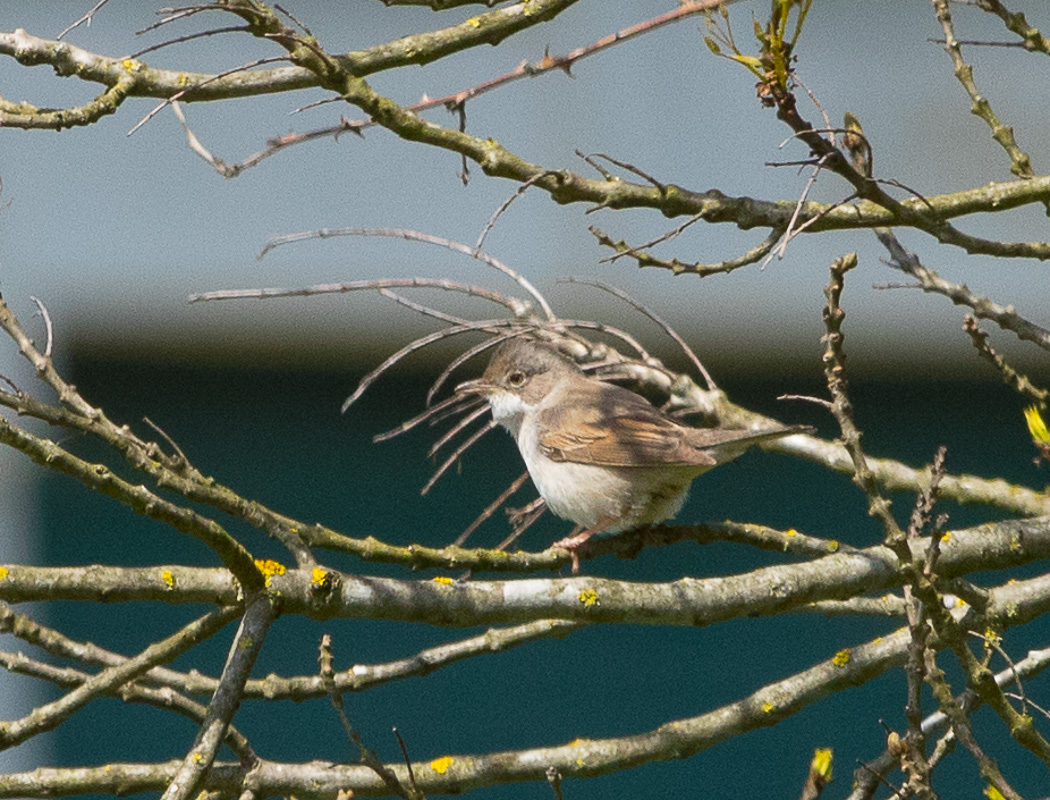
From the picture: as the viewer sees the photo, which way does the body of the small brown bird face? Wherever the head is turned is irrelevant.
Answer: to the viewer's left
